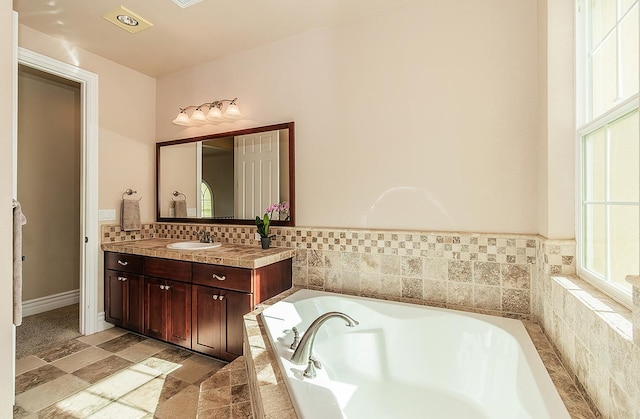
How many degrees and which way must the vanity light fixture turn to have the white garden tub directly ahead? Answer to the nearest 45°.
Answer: approximately 90° to its left

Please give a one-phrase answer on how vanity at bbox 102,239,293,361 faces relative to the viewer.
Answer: facing the viewer and to the left of the viewer

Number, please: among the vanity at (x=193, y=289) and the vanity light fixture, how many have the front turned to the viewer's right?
0

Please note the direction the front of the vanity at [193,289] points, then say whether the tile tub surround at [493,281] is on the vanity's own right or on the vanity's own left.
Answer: on the vanity's own left

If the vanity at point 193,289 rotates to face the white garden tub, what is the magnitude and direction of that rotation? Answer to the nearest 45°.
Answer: approximately 90° to its left

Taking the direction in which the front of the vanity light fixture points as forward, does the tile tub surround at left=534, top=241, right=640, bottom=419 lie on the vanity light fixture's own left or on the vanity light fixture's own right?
on the vanity light fixture's own left

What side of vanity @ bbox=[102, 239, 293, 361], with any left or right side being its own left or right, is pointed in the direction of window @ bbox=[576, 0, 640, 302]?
left
